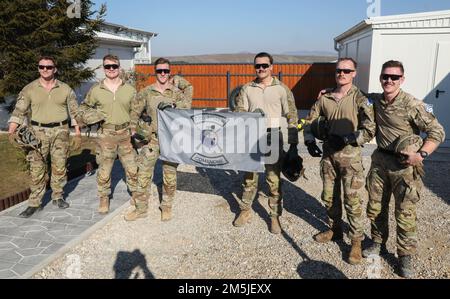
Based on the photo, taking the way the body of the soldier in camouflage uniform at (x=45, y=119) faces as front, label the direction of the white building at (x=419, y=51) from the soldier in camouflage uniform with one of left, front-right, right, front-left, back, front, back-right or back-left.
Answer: left

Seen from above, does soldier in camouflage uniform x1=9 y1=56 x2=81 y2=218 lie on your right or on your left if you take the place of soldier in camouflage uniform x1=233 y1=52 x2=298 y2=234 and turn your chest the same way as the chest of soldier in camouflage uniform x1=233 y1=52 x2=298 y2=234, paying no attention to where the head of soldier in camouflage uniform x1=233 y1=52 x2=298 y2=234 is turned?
on your right

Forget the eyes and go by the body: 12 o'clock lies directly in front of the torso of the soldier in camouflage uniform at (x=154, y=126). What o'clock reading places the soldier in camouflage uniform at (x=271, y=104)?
the soldier in camouflage uniform at (x=271, y=104) is roughly at 10 o'clock from the soldier in camouflage uniform at (x=154, y=126).

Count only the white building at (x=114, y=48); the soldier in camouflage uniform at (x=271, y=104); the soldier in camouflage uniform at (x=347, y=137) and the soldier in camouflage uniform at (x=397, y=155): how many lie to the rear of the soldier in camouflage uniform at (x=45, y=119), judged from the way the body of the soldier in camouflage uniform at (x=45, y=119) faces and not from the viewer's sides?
1

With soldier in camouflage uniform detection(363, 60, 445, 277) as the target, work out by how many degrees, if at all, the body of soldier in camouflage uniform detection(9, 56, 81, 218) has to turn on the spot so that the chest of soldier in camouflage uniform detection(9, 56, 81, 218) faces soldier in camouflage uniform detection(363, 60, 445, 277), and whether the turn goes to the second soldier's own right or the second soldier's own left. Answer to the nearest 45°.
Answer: approximately 45° to the second soldier's own left

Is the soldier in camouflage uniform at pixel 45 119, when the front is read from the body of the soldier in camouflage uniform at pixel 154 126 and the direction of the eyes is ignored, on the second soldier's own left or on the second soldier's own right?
on the second soldier's own right

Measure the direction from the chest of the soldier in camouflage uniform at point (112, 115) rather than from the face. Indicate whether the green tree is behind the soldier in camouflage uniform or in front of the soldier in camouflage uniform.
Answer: behind

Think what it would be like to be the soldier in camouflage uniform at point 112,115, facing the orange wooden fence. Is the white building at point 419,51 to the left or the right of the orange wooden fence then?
right

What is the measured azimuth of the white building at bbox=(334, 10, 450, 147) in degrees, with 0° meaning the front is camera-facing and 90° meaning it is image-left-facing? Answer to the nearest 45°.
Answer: approximately 0°

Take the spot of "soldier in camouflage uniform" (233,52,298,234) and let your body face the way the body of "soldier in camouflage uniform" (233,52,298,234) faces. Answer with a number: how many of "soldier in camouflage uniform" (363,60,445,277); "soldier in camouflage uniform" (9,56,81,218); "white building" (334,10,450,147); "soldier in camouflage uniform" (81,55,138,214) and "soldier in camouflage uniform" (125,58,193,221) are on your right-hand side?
3
